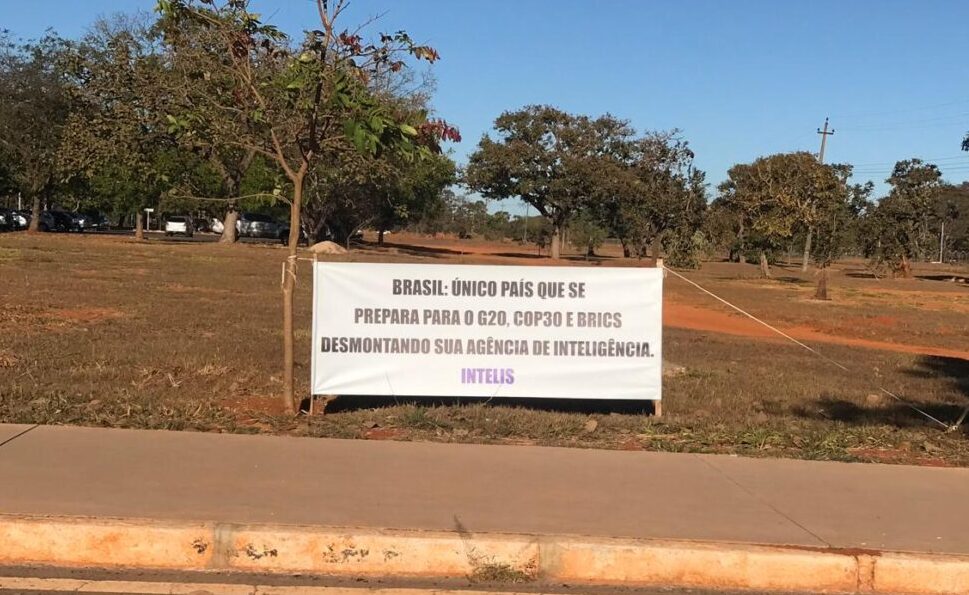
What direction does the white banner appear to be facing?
toward the camera

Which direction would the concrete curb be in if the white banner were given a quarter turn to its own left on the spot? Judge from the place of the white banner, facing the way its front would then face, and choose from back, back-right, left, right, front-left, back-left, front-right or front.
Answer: right
